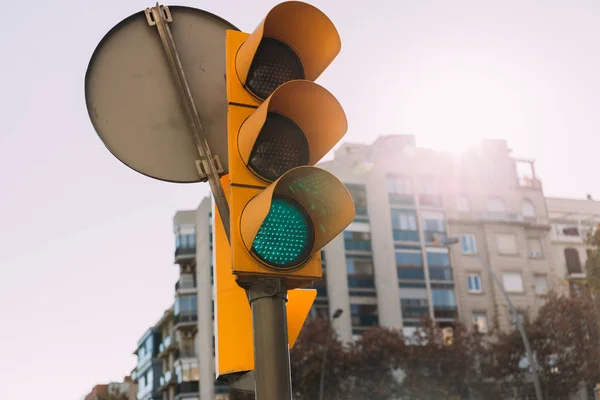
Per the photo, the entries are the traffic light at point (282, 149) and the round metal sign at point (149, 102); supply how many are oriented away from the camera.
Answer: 1

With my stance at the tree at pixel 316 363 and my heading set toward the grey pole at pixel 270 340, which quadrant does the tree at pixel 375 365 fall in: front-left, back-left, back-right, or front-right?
back-left

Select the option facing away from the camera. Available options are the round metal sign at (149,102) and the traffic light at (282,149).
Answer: the round metal sign

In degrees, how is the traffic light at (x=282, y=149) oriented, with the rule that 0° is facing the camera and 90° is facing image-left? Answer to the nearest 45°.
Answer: approximately 315°

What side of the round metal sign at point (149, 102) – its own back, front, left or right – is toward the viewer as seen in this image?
back

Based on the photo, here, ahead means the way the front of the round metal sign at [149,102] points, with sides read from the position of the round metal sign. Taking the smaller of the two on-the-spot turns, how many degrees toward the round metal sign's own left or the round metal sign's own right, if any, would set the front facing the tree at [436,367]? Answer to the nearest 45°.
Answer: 0° — it already faces it

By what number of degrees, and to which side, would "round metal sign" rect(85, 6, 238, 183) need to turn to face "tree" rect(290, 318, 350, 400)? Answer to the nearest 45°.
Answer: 0° — it already faces it

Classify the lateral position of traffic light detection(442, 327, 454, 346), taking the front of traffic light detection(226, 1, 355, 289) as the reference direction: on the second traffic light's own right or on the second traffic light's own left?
on the second traffic light's own left
